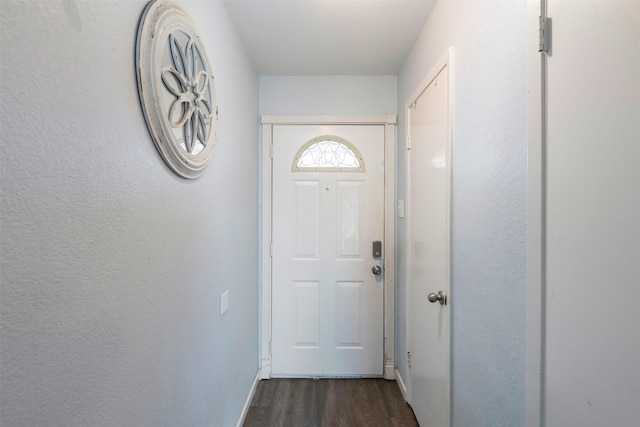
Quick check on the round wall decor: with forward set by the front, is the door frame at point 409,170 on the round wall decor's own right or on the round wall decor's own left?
on the round wall decor's own left

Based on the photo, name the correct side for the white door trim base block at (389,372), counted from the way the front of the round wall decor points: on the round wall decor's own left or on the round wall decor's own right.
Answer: on the round wall decor's own left

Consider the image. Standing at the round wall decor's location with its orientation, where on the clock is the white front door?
The white front door is roughly at 9 o'clock from the round wall decor.

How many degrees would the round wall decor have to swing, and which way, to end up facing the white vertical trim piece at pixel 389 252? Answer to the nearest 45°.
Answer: approximately 90° to its left

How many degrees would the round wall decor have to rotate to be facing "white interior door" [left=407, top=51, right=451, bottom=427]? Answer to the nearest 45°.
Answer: approximately 45° to its left

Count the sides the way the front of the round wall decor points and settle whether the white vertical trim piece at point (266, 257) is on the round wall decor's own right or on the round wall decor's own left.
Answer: on the round wall decor's own left

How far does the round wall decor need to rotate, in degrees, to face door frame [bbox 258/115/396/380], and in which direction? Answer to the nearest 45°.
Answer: approximately 90° to its left

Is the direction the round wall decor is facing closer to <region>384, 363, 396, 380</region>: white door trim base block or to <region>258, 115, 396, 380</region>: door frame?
the white door trim base block

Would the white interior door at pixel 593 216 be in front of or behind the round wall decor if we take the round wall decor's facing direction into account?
in front

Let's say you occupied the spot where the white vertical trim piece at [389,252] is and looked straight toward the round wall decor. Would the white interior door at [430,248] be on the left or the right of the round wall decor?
left

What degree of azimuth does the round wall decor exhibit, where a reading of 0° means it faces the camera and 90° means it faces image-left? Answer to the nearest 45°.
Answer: approximately 315°
